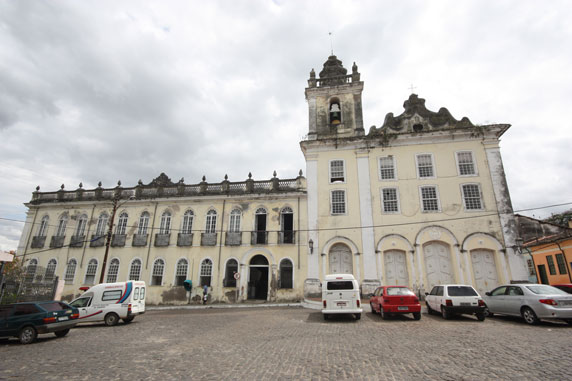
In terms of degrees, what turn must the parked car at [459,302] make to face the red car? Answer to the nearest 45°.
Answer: approximately 45° to its left

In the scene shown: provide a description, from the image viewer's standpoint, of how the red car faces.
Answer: facing away from the viewer and to the left of the viewer

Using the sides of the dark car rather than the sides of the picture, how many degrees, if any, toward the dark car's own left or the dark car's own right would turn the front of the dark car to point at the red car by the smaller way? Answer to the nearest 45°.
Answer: approximately 180°

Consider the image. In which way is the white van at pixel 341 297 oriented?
away from the camera

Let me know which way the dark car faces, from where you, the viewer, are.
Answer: facing away from the viewer and to the left of the viewer

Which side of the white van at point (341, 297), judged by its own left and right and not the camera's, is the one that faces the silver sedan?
right

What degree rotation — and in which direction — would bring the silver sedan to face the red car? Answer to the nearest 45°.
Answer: approximately 45° to its left

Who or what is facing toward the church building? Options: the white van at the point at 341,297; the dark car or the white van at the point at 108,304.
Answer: the white van at the point at 341,297
